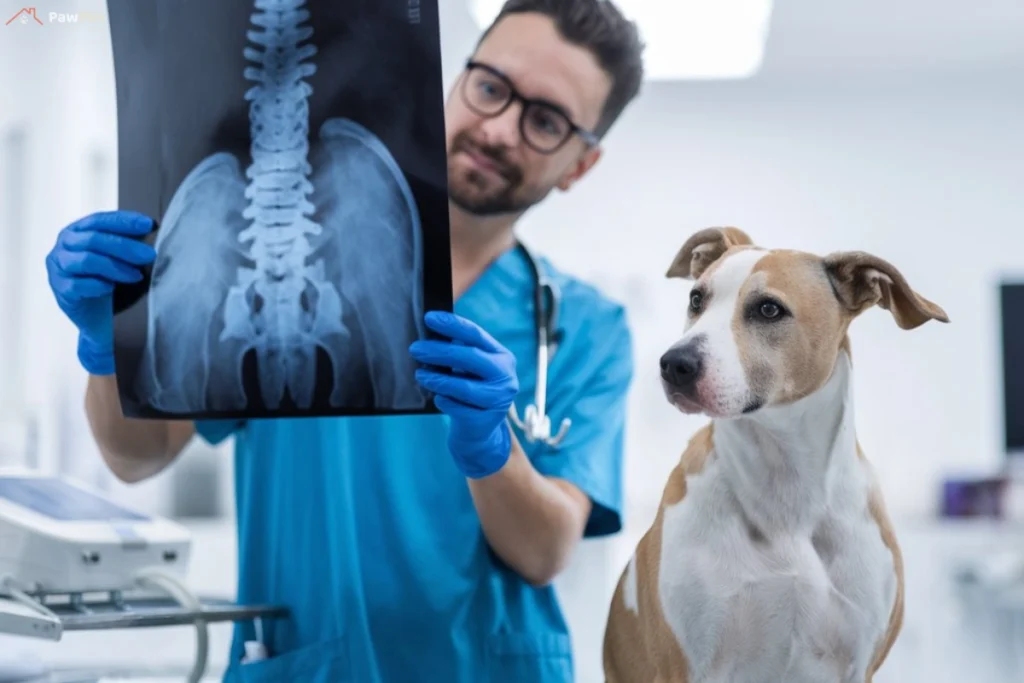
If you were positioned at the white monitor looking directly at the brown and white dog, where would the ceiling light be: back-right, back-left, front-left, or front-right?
front-left

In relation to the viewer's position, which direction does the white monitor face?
facing the viewer and to the right of the viewer

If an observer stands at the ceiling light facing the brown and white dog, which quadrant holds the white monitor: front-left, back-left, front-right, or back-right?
front-right

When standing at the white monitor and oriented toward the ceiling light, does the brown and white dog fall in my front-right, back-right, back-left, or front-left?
front-right

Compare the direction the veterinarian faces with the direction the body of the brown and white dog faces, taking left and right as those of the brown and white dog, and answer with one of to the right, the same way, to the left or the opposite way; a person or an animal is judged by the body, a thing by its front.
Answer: the same way

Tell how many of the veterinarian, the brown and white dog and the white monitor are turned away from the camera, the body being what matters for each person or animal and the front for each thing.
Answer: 0

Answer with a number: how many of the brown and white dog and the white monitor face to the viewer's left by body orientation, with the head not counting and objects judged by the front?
0

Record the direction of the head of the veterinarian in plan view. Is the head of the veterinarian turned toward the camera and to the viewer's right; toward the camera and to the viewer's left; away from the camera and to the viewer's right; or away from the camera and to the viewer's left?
toward the camera and to the viewer's left

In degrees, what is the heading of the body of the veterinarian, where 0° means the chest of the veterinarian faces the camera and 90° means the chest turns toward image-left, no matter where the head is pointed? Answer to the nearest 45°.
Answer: approximately 45°

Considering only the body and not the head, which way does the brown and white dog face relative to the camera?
toward the camera
